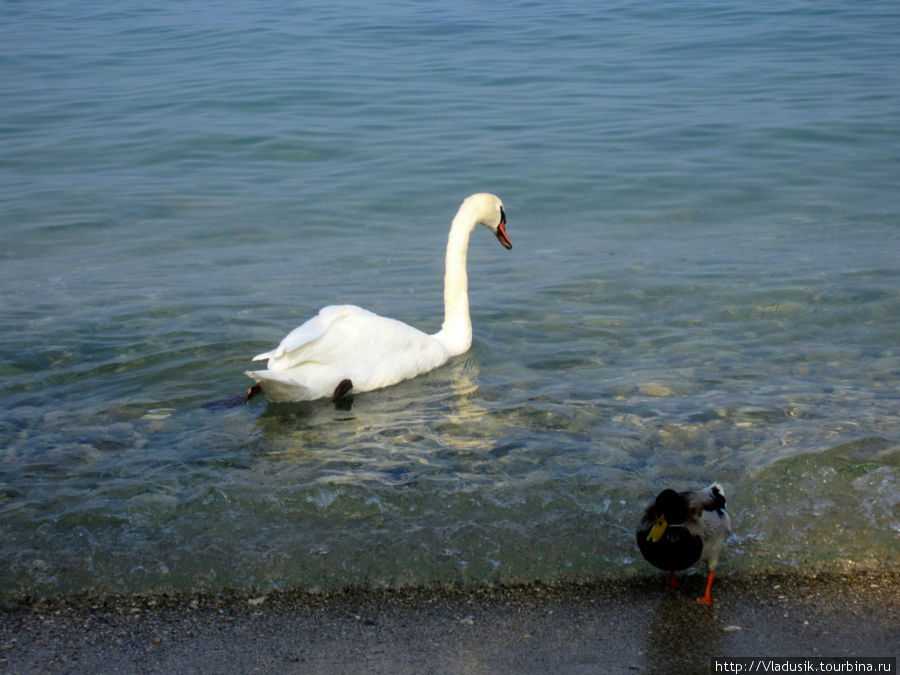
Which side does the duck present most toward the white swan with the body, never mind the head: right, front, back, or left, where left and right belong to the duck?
right

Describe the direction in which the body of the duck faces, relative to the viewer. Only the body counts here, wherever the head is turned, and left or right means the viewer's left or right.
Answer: facing the viewer and to the left of the viewer
